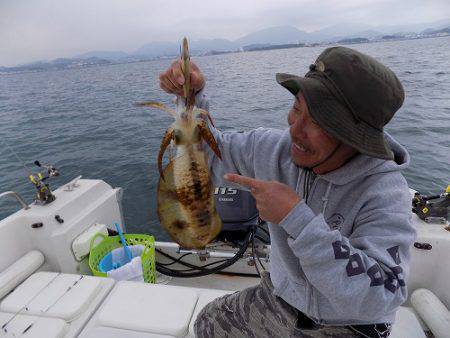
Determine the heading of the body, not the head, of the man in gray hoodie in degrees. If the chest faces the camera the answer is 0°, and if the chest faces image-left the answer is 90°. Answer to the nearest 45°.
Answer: approximately 45°

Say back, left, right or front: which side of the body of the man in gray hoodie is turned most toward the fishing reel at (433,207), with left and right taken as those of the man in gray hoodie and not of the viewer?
back

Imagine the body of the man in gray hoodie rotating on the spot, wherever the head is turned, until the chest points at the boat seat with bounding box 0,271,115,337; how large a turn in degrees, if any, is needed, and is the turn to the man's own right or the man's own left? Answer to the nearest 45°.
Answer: approximately 45° to the man's own right

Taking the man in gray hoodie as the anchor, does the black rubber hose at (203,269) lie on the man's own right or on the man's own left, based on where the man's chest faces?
on the man's own right

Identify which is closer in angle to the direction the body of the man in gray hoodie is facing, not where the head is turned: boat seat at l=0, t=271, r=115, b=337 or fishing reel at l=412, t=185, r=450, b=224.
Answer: the boat seat

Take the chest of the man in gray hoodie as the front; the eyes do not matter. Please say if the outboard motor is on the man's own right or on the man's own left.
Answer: on the man's own right

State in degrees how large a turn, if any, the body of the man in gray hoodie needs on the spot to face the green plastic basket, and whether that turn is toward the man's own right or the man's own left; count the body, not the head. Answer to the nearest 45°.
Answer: approximately 90° to the man's own right
